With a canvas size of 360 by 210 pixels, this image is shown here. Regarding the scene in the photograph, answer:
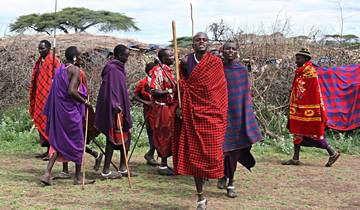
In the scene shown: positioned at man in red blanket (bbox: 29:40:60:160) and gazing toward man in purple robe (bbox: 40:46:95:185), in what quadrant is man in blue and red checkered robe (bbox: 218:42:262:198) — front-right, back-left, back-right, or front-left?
front-left

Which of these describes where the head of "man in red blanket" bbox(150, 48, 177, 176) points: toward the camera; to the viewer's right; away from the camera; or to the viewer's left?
to the viewer's right

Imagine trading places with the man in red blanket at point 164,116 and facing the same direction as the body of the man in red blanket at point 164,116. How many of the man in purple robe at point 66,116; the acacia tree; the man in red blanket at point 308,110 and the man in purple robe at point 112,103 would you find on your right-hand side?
2

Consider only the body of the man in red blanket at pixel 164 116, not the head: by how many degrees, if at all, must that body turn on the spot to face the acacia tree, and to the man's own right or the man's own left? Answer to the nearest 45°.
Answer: approximately 135° to the man's own left

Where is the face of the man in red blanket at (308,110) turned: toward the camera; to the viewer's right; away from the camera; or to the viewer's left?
to the viewer's left

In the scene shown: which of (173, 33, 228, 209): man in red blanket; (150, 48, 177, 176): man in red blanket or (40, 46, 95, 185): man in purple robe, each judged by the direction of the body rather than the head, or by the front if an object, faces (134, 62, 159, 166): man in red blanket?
the man in purple robe

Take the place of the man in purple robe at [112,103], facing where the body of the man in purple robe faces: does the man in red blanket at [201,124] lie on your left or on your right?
on your right

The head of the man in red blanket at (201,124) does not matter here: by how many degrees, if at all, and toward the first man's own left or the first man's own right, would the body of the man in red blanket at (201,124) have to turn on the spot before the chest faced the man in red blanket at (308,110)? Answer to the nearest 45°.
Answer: approximately 135° to the first man's own left

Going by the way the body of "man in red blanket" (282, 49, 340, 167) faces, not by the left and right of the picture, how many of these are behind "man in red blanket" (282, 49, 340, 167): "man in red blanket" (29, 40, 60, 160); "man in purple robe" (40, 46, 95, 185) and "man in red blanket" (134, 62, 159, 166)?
0

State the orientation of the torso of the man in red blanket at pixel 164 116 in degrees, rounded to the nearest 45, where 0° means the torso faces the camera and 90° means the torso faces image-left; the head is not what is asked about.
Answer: approximately 315°

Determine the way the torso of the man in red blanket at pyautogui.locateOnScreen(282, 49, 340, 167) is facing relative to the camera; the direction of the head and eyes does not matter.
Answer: to the viewer's left

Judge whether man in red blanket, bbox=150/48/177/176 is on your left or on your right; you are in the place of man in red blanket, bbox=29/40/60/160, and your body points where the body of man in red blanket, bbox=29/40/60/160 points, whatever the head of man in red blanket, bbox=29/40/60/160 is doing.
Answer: on your left
